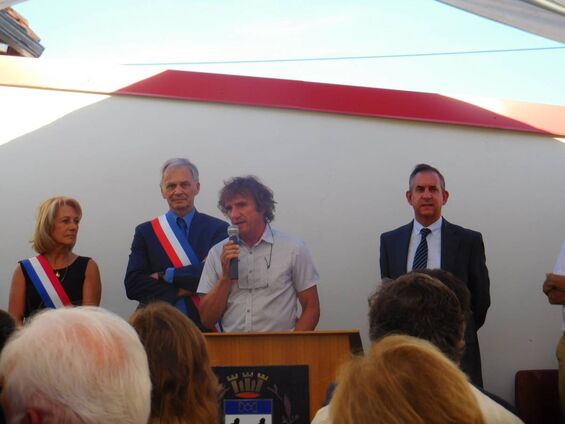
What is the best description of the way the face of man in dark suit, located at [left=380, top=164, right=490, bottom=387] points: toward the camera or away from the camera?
toward the camera

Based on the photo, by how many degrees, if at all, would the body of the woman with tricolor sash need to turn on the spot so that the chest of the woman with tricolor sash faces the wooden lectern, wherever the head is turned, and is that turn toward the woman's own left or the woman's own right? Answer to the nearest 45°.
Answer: approximately 45° to the woman's own left

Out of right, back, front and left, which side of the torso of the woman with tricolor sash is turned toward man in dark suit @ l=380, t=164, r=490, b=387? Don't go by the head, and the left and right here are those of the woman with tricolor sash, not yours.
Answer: left

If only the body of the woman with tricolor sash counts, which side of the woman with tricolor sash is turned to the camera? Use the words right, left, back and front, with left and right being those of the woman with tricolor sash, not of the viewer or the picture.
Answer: front

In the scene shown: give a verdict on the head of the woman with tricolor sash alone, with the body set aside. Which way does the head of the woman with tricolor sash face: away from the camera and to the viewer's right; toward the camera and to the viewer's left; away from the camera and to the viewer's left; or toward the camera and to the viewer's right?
toward the camera and to the viewer's right

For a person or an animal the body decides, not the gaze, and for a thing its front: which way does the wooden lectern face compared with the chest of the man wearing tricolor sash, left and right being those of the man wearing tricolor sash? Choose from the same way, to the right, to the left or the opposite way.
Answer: the same way

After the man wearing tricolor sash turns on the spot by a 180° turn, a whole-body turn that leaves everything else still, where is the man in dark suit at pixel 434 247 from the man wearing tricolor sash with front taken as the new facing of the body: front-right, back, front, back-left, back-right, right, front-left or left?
right

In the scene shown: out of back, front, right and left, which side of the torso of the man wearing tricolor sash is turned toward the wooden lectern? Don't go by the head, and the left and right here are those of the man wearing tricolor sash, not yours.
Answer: front

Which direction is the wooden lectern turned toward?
toward the camera

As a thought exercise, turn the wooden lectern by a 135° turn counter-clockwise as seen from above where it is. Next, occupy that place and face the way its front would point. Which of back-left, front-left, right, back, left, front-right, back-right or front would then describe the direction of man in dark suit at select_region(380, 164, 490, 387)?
front

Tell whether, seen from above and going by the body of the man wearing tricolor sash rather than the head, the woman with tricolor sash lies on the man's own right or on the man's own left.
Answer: on the man's own right

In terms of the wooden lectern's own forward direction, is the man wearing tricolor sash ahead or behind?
behind

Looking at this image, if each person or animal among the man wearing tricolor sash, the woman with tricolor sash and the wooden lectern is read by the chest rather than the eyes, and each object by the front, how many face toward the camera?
3

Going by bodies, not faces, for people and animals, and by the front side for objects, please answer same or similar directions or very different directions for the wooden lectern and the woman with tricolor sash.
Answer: same or similar directions
